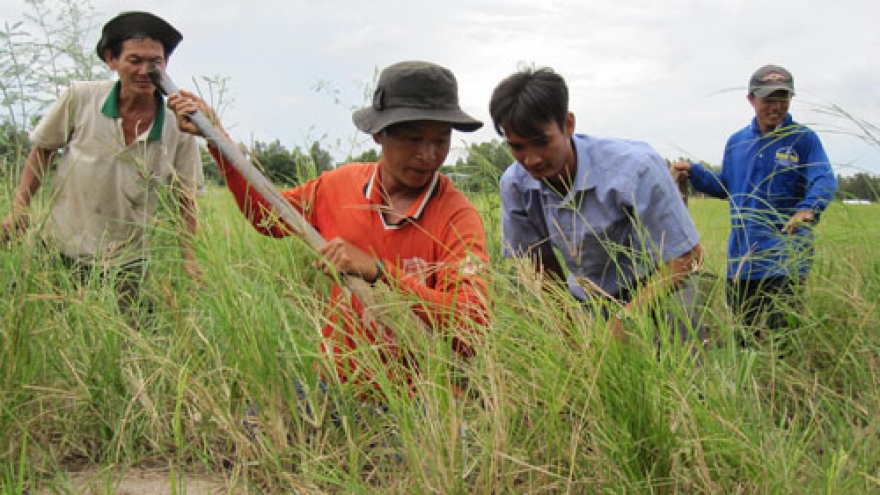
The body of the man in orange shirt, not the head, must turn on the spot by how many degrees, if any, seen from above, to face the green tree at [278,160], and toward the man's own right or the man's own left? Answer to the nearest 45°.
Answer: approximately 180°

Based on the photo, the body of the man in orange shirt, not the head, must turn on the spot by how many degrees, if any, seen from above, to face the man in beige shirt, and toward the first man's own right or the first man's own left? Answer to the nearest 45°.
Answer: approximately 135° to the first man's own right

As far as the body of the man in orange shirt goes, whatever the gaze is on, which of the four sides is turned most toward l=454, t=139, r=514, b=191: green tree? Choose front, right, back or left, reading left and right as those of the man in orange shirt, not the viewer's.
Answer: back

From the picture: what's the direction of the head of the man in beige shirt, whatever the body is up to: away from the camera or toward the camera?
toward the camera

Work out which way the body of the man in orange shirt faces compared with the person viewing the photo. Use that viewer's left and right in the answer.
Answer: facing the viewer
